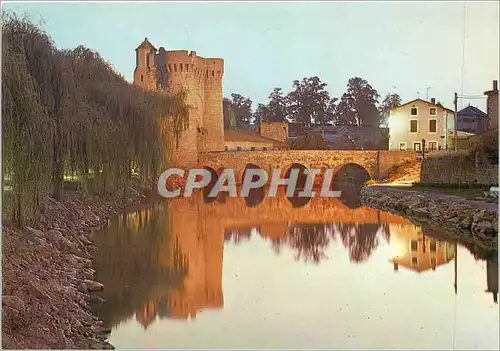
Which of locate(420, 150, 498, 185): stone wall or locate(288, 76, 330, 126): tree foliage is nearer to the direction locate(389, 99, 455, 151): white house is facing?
the stone wall

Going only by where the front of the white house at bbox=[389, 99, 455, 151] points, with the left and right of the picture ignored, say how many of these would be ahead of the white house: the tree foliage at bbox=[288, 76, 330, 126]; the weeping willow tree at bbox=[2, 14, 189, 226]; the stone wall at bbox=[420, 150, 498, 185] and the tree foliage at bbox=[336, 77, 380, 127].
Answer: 2

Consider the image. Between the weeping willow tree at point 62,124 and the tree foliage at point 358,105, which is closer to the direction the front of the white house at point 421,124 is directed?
the weeping willow tree

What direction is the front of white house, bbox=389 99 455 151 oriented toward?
toward the camera

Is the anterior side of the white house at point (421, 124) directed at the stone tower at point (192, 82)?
no

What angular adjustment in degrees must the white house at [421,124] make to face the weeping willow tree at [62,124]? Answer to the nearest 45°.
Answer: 0° — it already faces it

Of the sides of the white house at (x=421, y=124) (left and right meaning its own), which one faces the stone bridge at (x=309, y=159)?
right

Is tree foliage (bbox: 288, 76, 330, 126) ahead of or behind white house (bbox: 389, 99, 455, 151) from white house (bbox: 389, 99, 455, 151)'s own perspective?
behind

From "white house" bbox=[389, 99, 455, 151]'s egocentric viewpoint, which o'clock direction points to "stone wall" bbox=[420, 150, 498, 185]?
The stone wall is roughly at 12 o'clock from the white house.

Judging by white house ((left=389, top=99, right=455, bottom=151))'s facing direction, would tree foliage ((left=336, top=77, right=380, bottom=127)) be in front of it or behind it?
behind
